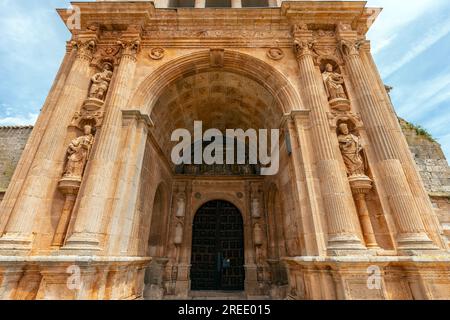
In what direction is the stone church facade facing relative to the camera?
toward the camera
